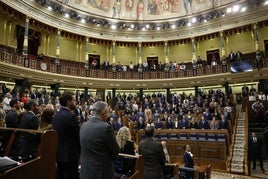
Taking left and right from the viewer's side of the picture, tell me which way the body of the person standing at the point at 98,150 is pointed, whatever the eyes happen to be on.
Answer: facing away from the viewer and to the right of the viewer

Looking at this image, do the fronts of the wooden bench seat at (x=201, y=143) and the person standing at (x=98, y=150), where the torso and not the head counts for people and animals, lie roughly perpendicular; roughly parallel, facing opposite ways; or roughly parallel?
roughly parallel, facing opposite ways

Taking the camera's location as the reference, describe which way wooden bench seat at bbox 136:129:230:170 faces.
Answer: facing the viewer

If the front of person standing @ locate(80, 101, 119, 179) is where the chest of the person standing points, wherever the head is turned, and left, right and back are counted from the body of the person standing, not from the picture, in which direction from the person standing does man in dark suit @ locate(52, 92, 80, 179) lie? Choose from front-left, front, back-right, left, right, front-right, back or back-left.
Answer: left

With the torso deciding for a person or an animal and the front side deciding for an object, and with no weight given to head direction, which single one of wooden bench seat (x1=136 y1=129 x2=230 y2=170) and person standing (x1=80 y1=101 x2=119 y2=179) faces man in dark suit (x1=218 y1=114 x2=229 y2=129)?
the person standing
